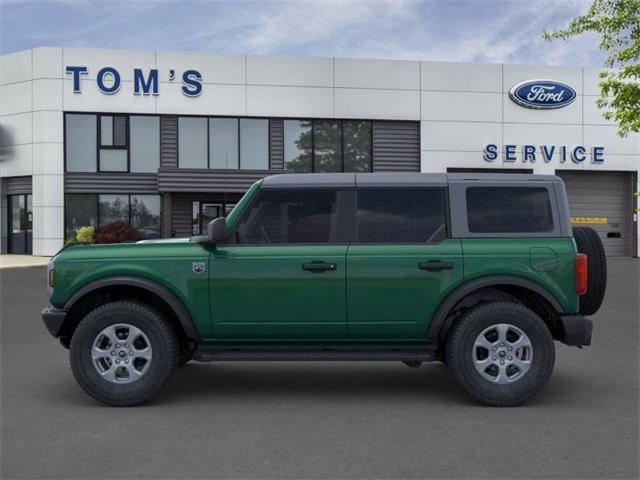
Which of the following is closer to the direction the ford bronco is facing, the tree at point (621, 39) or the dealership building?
the dealership building

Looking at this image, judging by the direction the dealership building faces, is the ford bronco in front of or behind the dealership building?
in front

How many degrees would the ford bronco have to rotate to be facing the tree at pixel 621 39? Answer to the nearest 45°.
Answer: approximately 135° to its right

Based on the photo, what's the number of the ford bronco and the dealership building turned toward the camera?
1

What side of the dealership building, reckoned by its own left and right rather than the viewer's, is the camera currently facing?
front

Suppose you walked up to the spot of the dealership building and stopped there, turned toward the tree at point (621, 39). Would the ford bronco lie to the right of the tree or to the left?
right

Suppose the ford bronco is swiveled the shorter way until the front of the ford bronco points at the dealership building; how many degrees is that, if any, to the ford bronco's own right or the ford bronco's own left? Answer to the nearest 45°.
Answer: approximately 90° to the ford bronco's own right

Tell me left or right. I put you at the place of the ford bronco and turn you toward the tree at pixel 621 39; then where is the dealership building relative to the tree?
left

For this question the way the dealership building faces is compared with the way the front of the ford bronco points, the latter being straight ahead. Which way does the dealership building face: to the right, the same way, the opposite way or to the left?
to the left

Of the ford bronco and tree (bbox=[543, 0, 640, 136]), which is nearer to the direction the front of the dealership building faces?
the ford bronco

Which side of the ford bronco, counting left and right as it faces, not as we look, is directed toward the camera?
left
